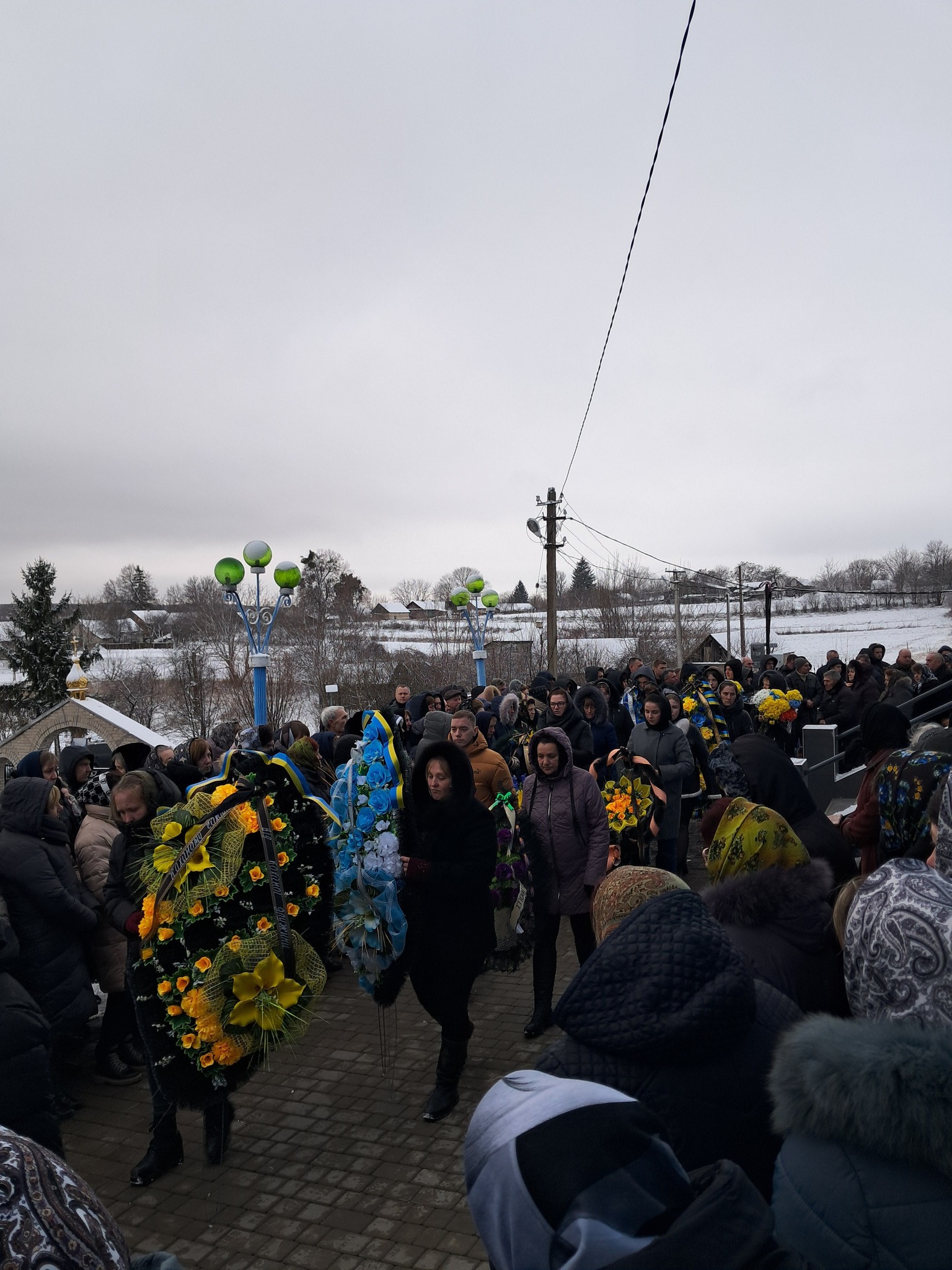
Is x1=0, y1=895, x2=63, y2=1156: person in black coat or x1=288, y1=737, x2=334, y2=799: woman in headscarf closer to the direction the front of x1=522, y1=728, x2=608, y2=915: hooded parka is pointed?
the person in black coat

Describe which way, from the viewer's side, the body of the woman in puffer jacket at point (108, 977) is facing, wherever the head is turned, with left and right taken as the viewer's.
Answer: facing to the right of the viewer

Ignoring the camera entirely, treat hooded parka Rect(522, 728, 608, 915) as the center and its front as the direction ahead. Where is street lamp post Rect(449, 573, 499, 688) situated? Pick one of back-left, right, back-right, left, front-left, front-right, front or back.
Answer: back-right

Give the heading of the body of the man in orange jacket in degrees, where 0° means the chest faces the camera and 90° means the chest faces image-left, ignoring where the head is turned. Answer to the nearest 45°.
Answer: approximately 45°

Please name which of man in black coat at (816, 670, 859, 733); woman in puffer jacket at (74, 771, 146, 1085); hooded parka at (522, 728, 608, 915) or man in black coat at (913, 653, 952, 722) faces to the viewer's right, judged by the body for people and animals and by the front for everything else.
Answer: the woman in puffer jacket

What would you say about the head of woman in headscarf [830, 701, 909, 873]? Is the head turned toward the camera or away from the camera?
away from the camera

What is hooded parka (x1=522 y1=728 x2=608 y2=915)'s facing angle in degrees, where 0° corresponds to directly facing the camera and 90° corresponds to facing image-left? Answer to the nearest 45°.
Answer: approximately 45°

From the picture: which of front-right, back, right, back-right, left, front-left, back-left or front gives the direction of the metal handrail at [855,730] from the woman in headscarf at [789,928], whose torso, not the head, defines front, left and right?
front-right

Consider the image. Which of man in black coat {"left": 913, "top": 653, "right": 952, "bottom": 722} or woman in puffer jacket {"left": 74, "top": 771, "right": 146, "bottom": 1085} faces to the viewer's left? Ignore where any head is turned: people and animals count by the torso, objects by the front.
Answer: the man in black coat
